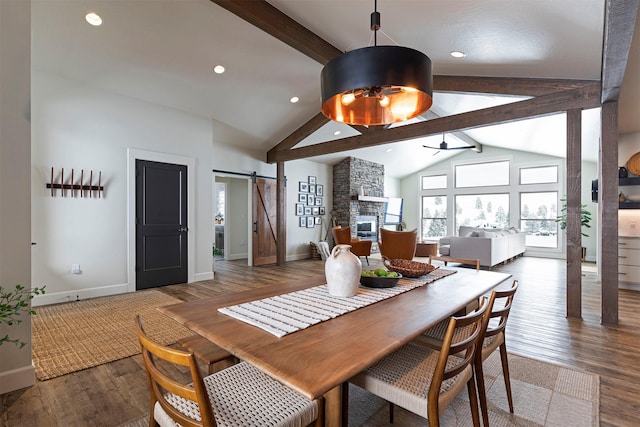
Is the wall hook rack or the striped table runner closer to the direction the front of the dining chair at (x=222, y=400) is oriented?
the striped table runner

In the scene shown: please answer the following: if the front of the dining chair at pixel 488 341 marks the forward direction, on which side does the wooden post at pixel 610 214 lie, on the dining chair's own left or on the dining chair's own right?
on the dining chair's own right

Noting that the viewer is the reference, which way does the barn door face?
facing the viewer and to the right of the viewer

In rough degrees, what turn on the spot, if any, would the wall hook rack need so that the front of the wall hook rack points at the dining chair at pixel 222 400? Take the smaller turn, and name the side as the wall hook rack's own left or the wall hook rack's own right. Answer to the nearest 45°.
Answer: approximately 45° to the wall hook rack's own right

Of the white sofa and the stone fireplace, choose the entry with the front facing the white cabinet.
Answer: the stone fireplace

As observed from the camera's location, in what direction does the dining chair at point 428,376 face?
facing away from the viewer and to the left of the viewer

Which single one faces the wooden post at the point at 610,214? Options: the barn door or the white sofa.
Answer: the barn door

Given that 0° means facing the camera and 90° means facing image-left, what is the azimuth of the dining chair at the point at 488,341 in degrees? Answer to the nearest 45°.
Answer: approximately 135°

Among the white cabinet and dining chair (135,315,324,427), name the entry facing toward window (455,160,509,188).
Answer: the dining chair

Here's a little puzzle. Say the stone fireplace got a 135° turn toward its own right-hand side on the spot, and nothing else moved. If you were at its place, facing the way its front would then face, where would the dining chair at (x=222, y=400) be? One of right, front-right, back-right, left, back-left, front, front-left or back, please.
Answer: left

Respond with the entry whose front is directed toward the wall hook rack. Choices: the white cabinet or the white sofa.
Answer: the white cabinet

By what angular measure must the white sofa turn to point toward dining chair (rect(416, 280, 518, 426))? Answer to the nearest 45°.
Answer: approximately 135° to its left

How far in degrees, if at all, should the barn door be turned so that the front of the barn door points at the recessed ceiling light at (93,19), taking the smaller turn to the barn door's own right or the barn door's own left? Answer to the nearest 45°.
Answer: approximately 90° to the barn door's own right
